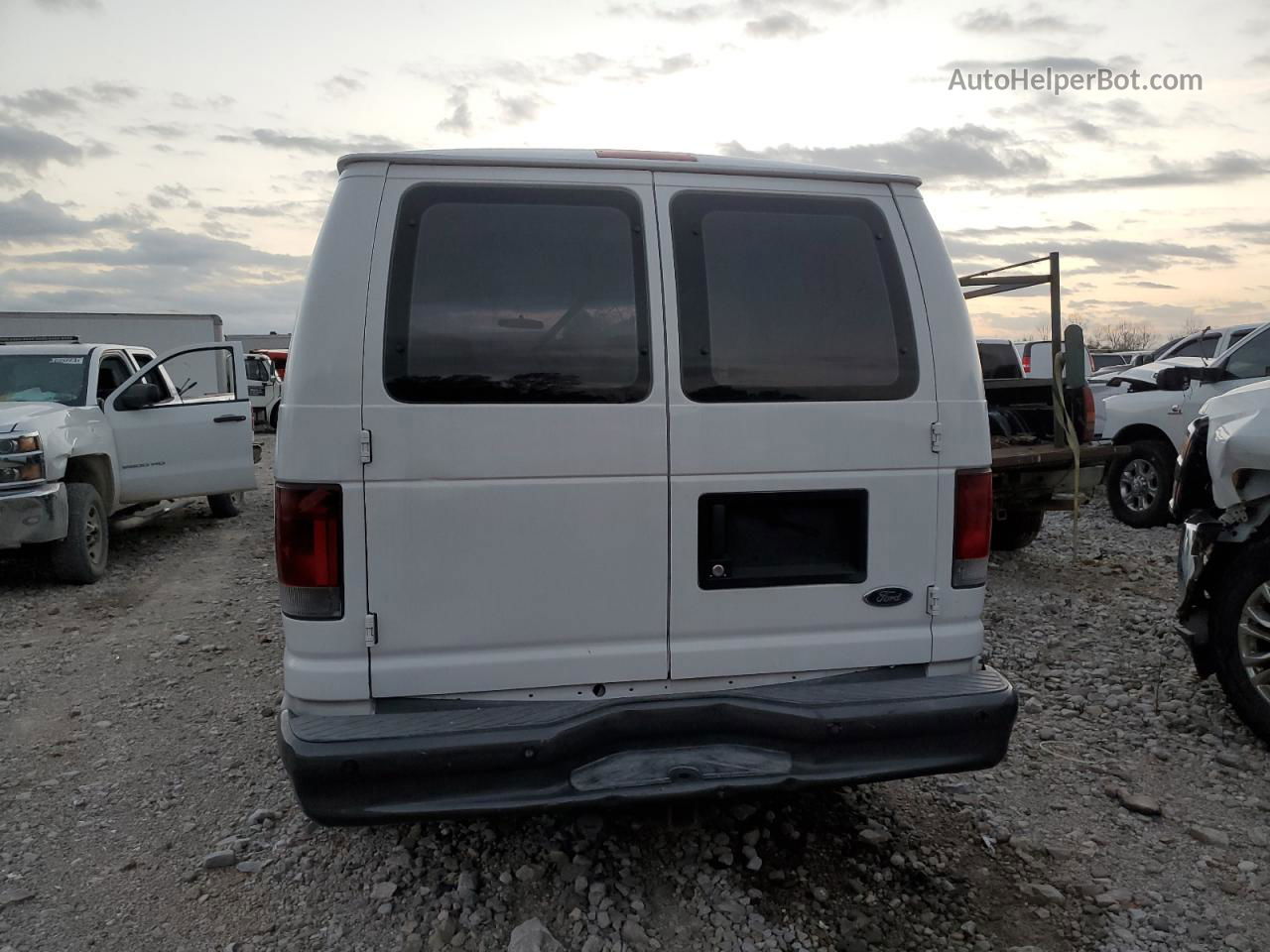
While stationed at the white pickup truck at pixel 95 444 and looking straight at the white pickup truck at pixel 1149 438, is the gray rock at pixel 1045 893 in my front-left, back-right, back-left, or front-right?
front-right

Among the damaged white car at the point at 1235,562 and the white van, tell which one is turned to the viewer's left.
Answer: the damaged white car

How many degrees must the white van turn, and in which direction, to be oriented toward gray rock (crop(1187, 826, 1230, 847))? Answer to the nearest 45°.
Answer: approximately 90° to its right

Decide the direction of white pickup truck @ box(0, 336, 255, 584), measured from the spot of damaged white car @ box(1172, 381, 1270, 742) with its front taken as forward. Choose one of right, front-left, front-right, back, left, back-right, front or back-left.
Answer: front

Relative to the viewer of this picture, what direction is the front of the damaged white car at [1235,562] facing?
facing to the left of the viewer

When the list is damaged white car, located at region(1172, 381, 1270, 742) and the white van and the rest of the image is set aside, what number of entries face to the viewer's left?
1

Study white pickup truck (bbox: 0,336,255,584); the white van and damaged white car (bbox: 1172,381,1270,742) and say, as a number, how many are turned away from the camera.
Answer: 1

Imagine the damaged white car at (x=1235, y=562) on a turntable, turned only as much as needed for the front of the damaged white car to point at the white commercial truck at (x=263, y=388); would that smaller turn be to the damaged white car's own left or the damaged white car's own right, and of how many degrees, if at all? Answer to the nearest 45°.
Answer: approximately 45° to the damaged white car's own right

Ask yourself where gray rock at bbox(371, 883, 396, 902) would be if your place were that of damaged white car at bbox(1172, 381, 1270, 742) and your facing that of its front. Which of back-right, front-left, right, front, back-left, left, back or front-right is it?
front-left

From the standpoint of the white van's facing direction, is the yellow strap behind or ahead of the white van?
ahead

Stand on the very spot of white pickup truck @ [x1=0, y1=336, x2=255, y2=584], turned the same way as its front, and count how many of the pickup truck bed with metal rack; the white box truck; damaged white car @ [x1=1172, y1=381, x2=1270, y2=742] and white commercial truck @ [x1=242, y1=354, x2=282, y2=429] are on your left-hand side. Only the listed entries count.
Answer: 2

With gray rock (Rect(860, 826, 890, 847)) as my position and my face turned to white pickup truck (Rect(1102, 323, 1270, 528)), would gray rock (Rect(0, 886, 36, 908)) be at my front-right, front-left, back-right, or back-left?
back-left

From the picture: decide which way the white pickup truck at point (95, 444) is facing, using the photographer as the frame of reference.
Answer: facing the viewer and to the left of the viewer

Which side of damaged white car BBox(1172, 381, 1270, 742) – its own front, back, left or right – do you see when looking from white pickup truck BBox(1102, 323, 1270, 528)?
right

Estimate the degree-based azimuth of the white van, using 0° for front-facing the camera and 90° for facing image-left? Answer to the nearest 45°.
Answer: approximately 180°

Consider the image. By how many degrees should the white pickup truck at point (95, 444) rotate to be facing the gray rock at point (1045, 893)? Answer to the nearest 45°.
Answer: approximately 45° to its left

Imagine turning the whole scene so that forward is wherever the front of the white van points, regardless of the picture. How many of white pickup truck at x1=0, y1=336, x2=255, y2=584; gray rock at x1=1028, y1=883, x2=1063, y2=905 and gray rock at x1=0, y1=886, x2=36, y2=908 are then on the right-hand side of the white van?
1

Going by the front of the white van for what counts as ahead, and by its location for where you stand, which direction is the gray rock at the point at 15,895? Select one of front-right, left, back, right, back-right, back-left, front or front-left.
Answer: left
